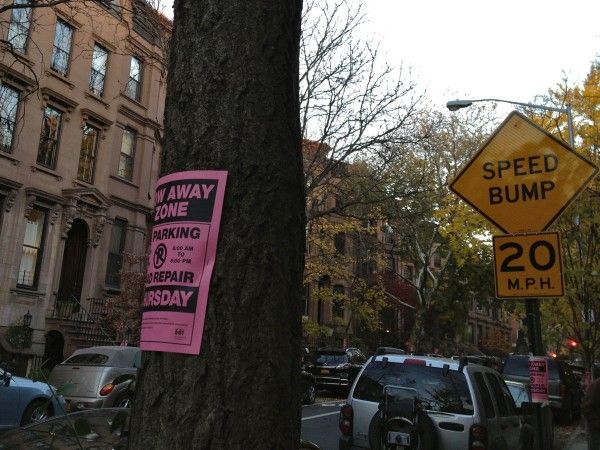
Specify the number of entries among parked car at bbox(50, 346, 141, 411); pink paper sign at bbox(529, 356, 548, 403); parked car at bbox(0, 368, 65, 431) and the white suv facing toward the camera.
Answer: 1

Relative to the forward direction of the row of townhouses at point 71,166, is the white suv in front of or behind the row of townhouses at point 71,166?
in front

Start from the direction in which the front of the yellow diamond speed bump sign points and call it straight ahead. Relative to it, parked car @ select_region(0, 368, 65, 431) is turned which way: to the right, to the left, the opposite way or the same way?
the opposite way

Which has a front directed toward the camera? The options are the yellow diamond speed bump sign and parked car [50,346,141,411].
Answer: the yellow diamond speed bump sign

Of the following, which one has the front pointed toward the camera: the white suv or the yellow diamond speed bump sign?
the yellow diamond speed bump sign

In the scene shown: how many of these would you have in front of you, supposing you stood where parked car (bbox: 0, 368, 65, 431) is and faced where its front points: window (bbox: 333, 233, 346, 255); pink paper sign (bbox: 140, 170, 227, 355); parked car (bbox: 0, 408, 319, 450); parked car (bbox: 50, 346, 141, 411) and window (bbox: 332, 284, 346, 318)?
3

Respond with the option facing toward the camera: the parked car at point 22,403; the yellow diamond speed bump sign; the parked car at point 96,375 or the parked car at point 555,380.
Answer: the yellow diamond speed bump sign

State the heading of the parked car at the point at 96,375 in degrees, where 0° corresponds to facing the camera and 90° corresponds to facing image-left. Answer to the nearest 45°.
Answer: approximately 225°

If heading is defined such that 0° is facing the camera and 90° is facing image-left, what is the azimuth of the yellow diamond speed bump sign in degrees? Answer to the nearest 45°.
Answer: approximately 0°

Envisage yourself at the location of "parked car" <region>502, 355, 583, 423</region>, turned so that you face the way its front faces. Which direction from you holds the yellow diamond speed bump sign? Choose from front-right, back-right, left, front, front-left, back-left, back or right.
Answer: back-right

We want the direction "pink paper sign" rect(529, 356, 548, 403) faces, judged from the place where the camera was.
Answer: facing the viewer

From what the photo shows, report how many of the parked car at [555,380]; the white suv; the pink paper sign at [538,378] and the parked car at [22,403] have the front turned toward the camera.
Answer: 1

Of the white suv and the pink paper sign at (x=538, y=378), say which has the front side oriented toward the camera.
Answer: the pink paper sign

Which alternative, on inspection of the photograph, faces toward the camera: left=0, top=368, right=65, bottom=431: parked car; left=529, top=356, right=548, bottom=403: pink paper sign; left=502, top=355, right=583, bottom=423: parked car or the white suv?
the pink paper sign

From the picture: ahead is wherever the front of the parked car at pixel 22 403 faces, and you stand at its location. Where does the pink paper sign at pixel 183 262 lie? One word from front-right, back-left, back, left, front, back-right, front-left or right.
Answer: back-right

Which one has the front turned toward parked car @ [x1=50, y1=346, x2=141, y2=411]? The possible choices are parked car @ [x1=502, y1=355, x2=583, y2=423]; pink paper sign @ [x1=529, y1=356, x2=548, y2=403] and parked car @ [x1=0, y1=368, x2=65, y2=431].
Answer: parked car @ [x1=0, y1=368, x2=65, y2=431]
